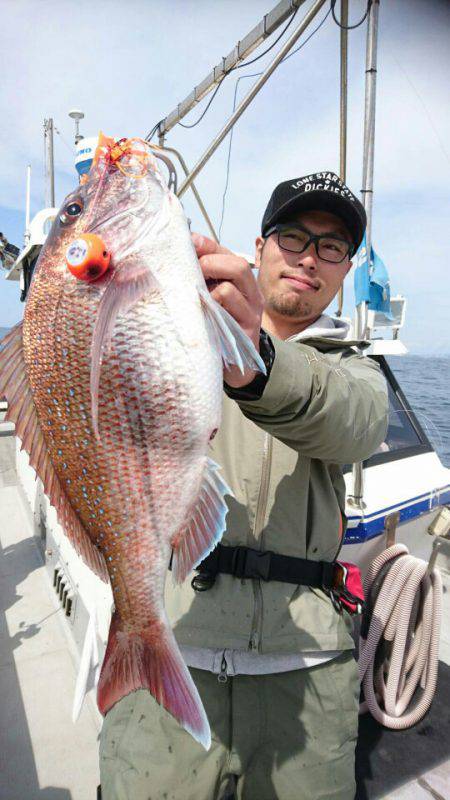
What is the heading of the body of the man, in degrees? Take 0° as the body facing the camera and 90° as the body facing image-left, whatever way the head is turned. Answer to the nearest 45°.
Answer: approximately 0°

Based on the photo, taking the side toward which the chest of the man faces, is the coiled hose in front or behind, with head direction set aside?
behind
